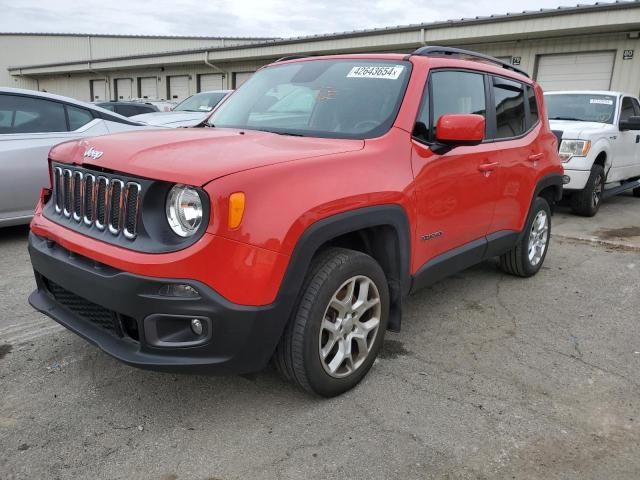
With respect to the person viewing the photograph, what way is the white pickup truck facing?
facing the viewer and to the left of the viewer

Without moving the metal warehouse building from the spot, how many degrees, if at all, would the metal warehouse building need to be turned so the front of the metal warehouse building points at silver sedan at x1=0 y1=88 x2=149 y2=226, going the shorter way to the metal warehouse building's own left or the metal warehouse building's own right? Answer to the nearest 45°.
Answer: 0° — it already faces it

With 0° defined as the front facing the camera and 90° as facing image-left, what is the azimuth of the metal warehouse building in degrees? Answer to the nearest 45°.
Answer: approximately 45°

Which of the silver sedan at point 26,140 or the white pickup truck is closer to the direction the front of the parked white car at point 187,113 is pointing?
the silver sedan

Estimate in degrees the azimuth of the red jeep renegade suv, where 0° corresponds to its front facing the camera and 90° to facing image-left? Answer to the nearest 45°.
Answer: approximately 45°

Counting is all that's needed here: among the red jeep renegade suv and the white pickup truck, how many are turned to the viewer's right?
0

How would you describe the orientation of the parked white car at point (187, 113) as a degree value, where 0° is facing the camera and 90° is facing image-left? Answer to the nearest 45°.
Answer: approximately 45°

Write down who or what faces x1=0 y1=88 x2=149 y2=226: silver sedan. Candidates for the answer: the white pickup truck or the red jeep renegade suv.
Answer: the white pickup truck

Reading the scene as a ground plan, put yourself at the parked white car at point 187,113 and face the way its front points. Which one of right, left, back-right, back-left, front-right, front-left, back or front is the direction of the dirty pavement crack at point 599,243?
left
